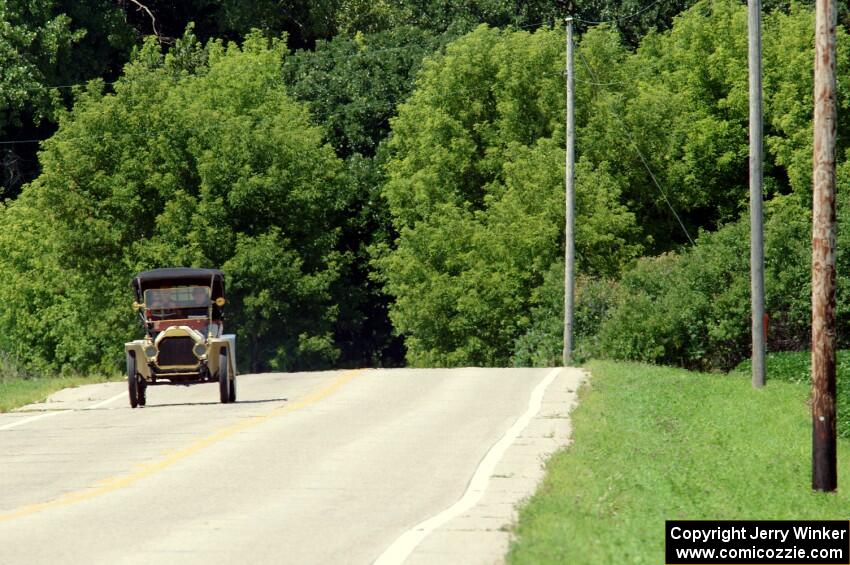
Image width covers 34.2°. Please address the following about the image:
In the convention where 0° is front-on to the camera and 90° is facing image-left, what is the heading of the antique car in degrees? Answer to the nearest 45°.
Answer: approximately 0°

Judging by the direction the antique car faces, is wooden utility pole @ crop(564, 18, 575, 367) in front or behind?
behind

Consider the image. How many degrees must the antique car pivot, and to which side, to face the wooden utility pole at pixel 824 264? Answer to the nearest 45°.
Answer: approximately 45° to its left

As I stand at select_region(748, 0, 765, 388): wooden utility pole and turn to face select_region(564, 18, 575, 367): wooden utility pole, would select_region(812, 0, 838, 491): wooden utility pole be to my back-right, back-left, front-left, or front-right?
back-left

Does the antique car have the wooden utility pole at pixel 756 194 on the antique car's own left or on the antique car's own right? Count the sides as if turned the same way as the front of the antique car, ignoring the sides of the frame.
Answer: on the antique car's own left
